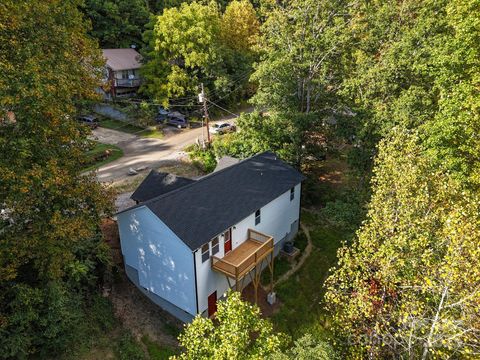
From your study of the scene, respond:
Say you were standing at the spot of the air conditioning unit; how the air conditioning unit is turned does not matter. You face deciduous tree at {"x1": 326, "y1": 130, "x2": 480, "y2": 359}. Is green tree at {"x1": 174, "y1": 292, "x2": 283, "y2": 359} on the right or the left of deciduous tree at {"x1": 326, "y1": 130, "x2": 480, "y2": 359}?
right

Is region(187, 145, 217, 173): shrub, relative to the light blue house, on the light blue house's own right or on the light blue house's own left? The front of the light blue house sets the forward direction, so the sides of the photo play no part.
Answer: on the light blue house's own right

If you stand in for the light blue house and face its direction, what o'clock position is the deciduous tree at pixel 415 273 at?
The deciduous tree is roughly at 6 o'clock from the light blue house.

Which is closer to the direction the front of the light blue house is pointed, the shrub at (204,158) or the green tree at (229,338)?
the shrub

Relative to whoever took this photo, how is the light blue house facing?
facing away from the viewer and to the left of the viewer

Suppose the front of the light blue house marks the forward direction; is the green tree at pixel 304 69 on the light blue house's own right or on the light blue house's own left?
on the light blue house's own right

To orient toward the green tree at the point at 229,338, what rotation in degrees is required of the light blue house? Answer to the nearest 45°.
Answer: approximately 135° to its left
